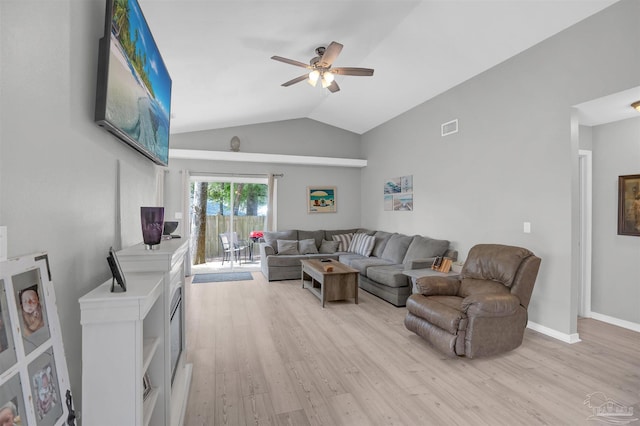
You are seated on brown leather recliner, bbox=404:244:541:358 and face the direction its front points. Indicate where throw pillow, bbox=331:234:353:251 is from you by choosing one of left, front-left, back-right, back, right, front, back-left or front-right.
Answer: right

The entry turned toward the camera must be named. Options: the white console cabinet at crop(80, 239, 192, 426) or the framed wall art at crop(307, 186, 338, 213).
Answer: the framed wall art

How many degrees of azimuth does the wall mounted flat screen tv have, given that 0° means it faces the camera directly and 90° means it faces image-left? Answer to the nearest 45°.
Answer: approximately 315°

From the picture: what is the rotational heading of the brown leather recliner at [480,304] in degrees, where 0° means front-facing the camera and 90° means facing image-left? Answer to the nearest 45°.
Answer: approximately 45°

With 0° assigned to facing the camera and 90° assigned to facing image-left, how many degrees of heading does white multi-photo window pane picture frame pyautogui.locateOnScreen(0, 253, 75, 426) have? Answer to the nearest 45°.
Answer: approximately 315°

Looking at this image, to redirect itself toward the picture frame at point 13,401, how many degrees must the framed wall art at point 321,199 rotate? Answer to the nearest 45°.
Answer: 0° — it already faces it

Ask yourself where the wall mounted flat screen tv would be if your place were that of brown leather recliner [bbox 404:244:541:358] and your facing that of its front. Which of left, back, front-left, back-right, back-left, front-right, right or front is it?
front

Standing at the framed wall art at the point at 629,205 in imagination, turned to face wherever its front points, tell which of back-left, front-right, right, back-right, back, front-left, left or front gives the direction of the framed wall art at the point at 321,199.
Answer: front-right

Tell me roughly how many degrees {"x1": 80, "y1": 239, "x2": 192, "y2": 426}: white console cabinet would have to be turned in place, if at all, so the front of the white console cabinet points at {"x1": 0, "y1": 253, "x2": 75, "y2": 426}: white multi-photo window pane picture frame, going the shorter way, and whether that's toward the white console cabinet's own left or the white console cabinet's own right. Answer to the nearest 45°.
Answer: approximately 135° to the white console cabinet's own right

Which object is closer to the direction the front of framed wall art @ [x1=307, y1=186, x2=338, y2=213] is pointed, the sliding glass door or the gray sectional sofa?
the gray sectional sofa

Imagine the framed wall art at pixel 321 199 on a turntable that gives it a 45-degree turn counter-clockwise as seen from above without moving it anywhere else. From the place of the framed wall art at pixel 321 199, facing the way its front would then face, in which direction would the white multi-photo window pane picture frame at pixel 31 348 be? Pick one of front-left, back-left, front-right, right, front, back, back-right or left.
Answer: front-right

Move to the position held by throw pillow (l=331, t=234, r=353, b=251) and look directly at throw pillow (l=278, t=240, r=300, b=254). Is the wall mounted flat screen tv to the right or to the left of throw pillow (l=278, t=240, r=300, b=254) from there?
left

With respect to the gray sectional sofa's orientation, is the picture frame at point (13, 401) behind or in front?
in front

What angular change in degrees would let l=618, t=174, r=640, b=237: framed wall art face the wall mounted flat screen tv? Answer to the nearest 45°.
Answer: approximately 45° to its left

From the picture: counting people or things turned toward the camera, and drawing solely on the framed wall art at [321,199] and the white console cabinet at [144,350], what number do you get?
1

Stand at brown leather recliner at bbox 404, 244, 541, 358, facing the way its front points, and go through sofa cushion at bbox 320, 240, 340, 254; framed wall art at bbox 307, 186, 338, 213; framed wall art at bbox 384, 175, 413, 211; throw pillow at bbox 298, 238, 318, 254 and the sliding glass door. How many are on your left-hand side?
0

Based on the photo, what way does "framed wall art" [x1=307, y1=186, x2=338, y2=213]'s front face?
toward the camera
